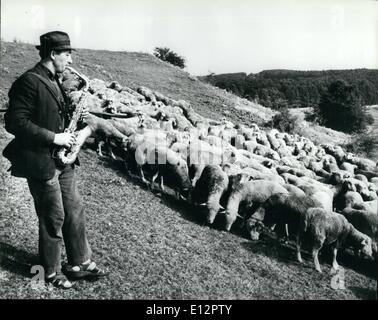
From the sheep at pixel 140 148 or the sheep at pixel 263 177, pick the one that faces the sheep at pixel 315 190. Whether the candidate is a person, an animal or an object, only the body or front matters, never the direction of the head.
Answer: the sheep at pixel 140 148

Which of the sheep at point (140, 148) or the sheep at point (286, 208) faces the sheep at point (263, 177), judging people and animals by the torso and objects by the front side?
the sheep at point (140, 148)

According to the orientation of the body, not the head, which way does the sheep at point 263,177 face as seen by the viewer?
to the viewer's left

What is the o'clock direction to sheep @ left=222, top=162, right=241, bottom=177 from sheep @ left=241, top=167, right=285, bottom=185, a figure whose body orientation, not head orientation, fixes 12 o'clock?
sheep @ left=222, top=162, right=241, bottom=177 is roughly at 12 o'clock from sheep @ left=241, top=167, right=285, bottom=185.

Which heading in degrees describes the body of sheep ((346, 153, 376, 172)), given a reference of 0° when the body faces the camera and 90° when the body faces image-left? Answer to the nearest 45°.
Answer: approximately 90°

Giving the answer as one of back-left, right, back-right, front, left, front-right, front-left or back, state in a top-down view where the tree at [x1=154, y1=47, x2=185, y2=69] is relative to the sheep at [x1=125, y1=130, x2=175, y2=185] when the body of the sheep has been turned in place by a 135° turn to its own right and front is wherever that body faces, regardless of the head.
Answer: back-right

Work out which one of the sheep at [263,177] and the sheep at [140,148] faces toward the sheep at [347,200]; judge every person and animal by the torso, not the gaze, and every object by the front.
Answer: the sheep at [140,148]

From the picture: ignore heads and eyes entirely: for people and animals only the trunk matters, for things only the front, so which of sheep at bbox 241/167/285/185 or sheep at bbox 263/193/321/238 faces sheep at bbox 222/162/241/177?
sheep at bbox 241/167/285/185
